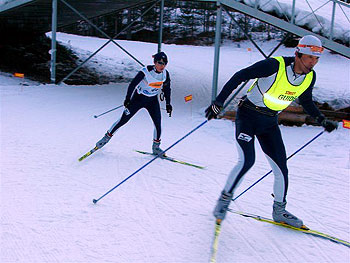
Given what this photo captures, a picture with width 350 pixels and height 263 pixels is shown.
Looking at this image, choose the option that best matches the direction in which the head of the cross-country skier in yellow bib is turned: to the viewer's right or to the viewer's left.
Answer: to the viewer's right

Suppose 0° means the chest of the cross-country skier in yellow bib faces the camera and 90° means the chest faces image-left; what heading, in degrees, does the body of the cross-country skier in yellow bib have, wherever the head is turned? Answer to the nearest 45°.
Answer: approximately 315°
